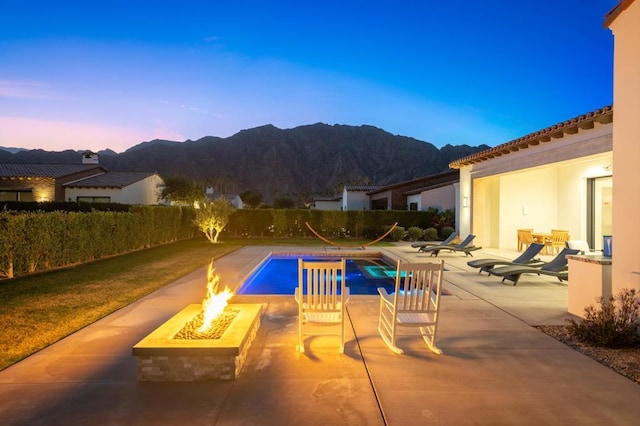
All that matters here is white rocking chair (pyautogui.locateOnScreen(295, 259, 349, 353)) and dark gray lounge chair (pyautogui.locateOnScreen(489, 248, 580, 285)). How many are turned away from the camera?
1

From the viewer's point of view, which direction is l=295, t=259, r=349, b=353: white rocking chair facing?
away from the camera

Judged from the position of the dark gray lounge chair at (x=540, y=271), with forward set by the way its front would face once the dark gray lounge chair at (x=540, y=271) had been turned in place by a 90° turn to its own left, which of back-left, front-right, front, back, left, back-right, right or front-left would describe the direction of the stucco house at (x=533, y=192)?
back

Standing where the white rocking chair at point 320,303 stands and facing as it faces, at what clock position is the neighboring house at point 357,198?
The neighboring house is roughly at 12 o'clock from the white rocking chair.

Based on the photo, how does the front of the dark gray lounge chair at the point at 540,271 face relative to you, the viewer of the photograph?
facing to the left of the viewer

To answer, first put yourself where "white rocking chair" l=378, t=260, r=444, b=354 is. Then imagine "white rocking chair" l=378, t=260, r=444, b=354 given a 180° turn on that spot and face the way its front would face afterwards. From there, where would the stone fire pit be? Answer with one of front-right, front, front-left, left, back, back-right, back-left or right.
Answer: right

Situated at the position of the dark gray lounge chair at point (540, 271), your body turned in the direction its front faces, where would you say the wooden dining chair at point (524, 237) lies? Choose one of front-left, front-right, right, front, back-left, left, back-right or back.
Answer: right

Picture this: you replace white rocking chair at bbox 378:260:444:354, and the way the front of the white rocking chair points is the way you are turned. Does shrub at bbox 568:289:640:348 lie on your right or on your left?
on your right

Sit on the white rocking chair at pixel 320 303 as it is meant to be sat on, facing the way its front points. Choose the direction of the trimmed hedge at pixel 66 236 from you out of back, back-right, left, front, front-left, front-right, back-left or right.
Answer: front-left

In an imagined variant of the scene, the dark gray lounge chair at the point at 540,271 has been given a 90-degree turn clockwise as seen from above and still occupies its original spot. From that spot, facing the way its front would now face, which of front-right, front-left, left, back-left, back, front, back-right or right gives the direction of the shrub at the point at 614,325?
back

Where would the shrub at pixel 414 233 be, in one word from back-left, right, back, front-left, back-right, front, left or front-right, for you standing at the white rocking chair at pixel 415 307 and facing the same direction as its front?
front-right

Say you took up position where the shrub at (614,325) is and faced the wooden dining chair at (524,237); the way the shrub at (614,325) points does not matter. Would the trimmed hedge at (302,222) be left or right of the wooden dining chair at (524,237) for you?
left

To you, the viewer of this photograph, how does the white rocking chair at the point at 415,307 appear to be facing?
facing away from the viewer and to the left of the viewer

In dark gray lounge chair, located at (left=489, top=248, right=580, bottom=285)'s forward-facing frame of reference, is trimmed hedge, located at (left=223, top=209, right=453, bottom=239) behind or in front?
in front

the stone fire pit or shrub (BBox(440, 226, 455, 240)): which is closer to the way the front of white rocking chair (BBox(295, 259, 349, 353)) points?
the shrub
